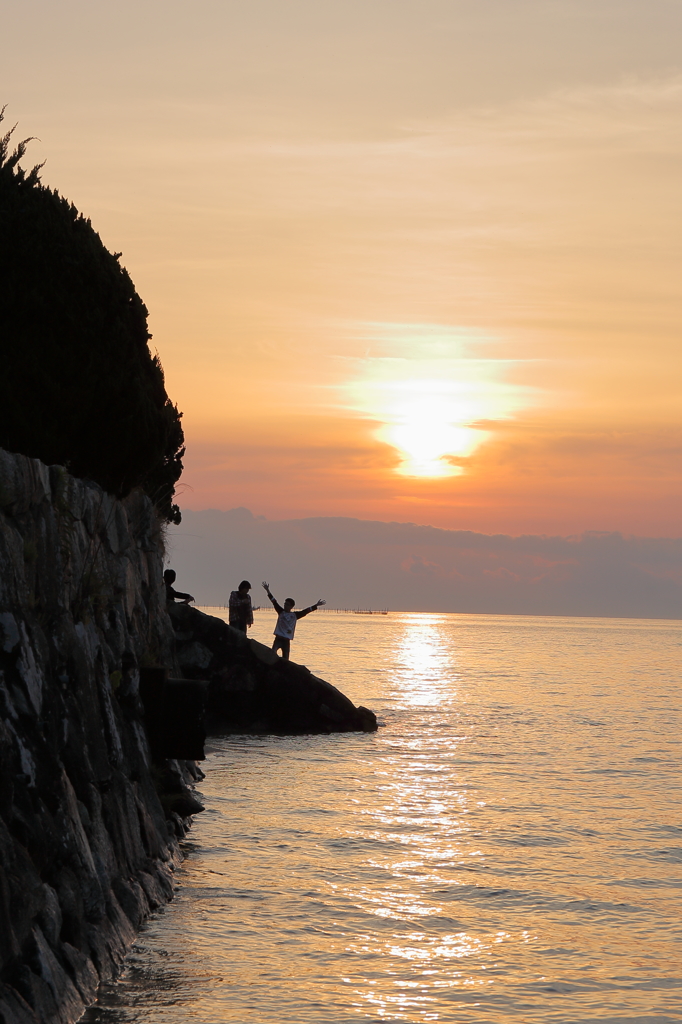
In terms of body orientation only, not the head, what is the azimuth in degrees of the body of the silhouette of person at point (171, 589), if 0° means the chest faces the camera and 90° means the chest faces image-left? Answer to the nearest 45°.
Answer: approximately 270°
